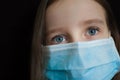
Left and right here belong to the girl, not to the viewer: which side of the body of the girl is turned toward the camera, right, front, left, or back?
front

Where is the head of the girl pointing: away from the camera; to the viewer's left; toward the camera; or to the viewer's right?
toward the camera
